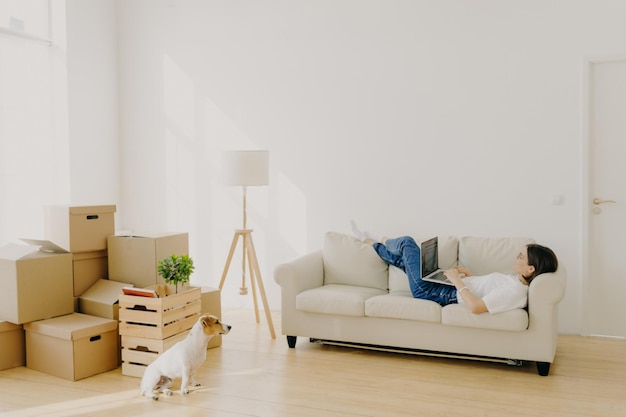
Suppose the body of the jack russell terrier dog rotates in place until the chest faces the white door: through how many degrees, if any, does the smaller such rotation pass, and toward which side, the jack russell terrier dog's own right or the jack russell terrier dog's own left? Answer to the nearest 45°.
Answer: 0° — it already faces it

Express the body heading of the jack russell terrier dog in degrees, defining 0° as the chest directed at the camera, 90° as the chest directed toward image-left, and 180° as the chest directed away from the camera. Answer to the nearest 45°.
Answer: approximately 270°

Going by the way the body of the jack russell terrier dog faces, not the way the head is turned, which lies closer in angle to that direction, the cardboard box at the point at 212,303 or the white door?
the white door

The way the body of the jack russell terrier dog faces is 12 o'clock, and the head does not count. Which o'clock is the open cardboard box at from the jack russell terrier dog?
The open cardboard box is roughly at 7 o'clock from the jack russell terrier dog.

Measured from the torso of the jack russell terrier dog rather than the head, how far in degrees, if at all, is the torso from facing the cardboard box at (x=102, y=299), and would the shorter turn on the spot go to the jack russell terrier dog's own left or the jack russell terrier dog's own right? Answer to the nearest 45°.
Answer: approximately 135° to the jack russell terrier dog's own left

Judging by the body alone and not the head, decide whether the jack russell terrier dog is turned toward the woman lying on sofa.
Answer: yes

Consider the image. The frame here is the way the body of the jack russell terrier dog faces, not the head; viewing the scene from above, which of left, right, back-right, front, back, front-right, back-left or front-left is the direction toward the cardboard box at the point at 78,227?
back-left

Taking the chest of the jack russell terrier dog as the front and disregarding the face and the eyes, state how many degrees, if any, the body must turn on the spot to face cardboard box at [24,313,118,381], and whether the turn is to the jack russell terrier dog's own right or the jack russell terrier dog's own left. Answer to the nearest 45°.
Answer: approximately 135° to the jack russell terrier dog's own left

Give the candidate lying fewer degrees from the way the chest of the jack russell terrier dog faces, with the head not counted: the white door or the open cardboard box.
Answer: the white door

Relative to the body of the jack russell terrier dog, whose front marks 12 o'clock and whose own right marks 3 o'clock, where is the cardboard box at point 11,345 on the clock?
The cardboard box is roughly at 7 o'clock from the jack russell terrier dog.
